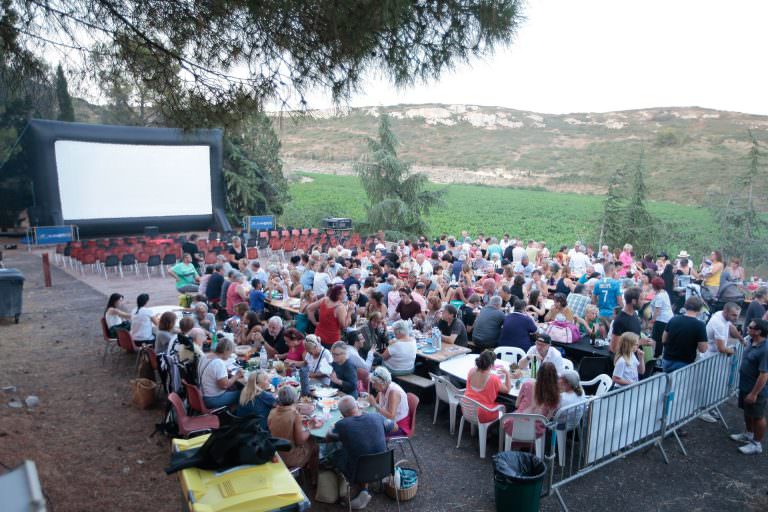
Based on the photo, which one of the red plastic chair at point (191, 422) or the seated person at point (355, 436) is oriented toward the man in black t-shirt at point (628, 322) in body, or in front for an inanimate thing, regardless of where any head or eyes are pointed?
the red plastic chair

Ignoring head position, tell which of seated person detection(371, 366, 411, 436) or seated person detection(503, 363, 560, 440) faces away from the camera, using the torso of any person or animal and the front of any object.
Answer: seated person detection(503, 363, 560, 440)

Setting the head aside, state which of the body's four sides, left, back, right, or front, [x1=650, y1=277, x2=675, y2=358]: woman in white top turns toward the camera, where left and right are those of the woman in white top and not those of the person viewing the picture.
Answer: left

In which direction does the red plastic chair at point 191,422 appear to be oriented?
to the viewer's right

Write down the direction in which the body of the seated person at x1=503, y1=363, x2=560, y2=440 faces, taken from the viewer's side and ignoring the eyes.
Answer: away from the camera

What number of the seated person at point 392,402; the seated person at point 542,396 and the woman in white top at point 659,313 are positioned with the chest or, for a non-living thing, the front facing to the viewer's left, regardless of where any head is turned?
2

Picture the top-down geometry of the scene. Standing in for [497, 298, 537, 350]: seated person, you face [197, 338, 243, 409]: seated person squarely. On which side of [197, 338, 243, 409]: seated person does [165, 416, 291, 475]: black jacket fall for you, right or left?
left

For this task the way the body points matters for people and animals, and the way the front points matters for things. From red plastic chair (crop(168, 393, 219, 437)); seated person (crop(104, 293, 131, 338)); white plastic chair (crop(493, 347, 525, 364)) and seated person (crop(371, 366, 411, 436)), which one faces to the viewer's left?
seated person (crop(371, 366, 411, 436))

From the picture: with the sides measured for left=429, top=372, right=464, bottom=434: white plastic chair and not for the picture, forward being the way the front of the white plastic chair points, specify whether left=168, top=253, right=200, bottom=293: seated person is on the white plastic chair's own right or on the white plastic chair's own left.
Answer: on the white plastic chair's own left

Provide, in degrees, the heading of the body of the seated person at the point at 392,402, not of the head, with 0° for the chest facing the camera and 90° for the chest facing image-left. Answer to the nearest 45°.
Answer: approximately 90°

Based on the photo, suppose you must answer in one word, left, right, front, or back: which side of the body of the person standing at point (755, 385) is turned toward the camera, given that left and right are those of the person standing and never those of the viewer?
left

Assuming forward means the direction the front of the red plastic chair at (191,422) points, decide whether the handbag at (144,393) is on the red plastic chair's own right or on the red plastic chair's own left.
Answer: on the red plastic chair's own left
